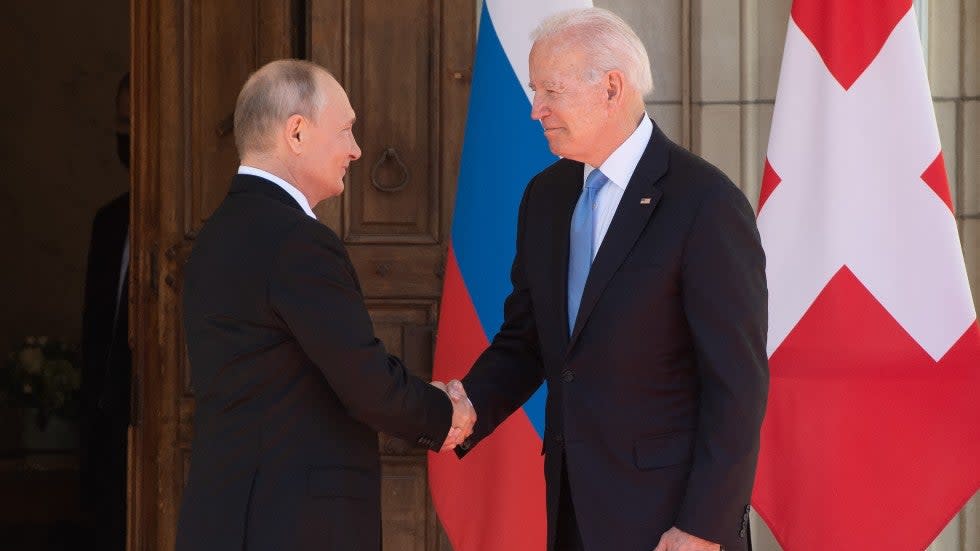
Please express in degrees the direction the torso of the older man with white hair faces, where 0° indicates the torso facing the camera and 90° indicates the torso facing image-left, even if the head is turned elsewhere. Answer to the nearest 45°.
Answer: approximately 45°

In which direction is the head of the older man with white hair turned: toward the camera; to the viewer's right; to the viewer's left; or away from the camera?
to the viewer's left

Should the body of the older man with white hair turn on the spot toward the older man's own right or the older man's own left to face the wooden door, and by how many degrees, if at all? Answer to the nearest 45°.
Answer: approximately 90° to the older man's own right

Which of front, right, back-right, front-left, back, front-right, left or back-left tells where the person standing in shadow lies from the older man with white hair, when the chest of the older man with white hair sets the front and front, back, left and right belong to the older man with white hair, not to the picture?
right

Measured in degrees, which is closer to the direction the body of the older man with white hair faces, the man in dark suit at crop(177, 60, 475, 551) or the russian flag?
the man in dark suit

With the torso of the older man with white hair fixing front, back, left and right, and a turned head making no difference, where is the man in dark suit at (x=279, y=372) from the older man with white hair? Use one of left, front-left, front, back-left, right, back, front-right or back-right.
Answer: front-right

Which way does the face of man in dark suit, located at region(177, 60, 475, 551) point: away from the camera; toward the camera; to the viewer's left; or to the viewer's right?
to the viewer's right
